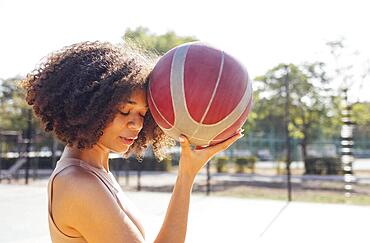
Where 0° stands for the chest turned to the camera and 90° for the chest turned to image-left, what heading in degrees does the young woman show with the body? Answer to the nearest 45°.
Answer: approximately 270°

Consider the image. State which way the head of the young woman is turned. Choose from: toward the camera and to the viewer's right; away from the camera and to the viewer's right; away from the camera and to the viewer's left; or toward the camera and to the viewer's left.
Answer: toward the camera and to the viewer's right

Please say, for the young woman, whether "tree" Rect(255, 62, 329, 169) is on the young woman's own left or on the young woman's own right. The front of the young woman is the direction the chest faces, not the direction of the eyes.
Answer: on the young woman's own left

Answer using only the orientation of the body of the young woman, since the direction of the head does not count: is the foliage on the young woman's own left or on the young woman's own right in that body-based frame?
on the young woman's own left
